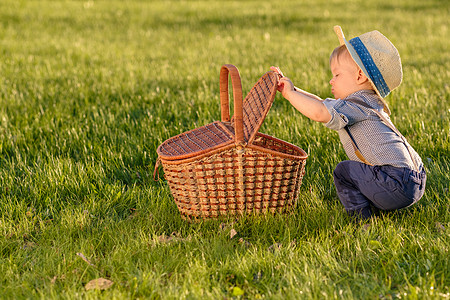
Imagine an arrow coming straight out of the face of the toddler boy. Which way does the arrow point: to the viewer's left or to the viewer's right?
to the viewer's left

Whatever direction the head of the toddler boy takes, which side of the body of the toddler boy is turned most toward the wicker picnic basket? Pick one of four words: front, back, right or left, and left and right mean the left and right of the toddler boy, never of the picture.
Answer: front

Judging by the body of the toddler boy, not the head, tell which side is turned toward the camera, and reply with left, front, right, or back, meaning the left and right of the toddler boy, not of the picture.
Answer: left
